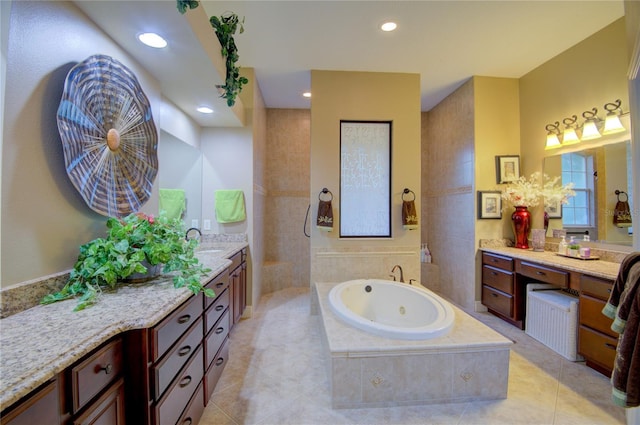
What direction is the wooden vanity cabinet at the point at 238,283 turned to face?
to the viewer's right

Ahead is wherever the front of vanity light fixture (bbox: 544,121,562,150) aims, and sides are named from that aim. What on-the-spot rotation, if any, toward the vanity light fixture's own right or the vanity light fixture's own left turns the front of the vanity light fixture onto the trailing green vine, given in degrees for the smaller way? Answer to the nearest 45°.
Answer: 0° — it already faces it

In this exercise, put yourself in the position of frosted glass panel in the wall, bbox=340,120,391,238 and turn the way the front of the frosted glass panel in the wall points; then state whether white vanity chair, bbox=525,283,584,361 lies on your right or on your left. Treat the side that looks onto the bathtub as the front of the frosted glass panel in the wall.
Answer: on your left

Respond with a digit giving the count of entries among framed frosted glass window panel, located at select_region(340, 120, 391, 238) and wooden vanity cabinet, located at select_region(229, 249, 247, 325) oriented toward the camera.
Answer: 1

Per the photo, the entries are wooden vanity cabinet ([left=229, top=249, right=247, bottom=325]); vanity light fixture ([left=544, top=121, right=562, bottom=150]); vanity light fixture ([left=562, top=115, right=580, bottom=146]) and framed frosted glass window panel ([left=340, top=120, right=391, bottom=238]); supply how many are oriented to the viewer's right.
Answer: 1

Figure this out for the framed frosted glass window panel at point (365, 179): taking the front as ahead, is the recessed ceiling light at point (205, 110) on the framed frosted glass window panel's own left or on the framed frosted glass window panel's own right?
on the framed frosted glass window panel's own right

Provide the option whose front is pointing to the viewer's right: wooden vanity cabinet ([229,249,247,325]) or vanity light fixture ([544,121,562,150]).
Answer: the wooden vanity cabinet

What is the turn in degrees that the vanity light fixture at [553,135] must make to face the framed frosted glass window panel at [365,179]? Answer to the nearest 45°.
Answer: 0° — it already faces it

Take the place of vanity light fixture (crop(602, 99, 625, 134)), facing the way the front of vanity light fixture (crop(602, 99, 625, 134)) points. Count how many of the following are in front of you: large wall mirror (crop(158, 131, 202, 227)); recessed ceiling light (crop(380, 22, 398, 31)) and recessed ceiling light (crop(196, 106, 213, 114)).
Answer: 3

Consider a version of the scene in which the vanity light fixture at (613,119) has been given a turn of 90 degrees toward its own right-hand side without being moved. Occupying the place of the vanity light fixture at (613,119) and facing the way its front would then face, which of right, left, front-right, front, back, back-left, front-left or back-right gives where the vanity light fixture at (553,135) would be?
front

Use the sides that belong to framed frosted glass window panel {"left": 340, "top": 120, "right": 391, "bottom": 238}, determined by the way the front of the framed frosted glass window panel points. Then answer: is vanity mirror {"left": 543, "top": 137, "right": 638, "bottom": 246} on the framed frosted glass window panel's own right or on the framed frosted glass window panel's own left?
on the framed frosted glass window panel's own left

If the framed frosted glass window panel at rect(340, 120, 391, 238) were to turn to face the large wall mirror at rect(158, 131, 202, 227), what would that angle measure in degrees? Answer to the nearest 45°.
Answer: approximately 90° to its right
